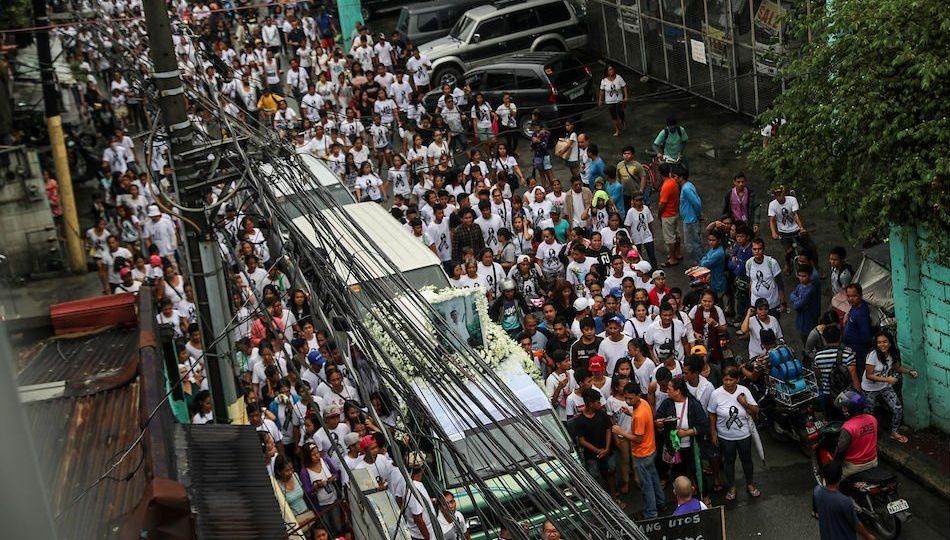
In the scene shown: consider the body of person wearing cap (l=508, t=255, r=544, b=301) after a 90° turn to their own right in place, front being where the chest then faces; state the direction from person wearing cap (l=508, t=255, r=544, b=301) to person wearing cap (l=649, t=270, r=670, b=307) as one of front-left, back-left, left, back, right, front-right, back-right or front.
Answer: back-left

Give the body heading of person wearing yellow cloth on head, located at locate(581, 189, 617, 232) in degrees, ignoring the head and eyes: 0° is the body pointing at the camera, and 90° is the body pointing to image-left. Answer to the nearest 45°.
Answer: approximately 0°

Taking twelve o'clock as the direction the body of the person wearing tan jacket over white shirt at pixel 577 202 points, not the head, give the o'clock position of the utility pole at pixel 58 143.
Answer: The utility pole is roughly at 4 o'clock from the person wearing tan jacket over white shirt.

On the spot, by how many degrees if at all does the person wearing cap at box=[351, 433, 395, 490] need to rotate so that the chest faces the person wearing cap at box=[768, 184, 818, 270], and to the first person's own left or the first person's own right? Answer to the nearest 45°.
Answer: approximately 90° to the first person's own left
